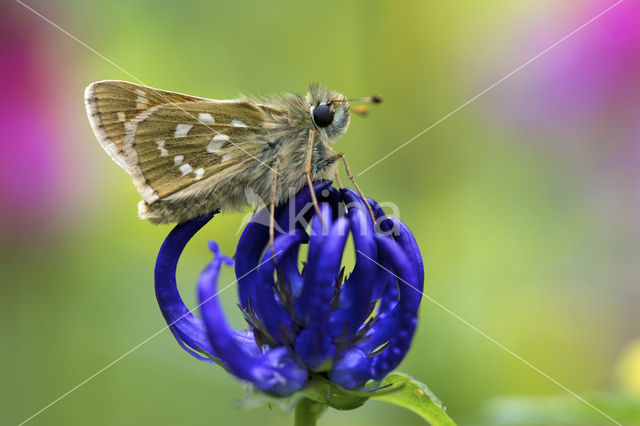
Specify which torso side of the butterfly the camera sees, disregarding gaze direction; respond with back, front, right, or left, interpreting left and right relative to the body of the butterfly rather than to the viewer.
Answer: right
